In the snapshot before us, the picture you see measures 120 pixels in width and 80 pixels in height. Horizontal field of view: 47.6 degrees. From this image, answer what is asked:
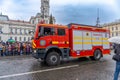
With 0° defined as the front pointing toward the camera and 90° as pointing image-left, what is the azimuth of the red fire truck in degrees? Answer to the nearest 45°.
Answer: approximately 45°
